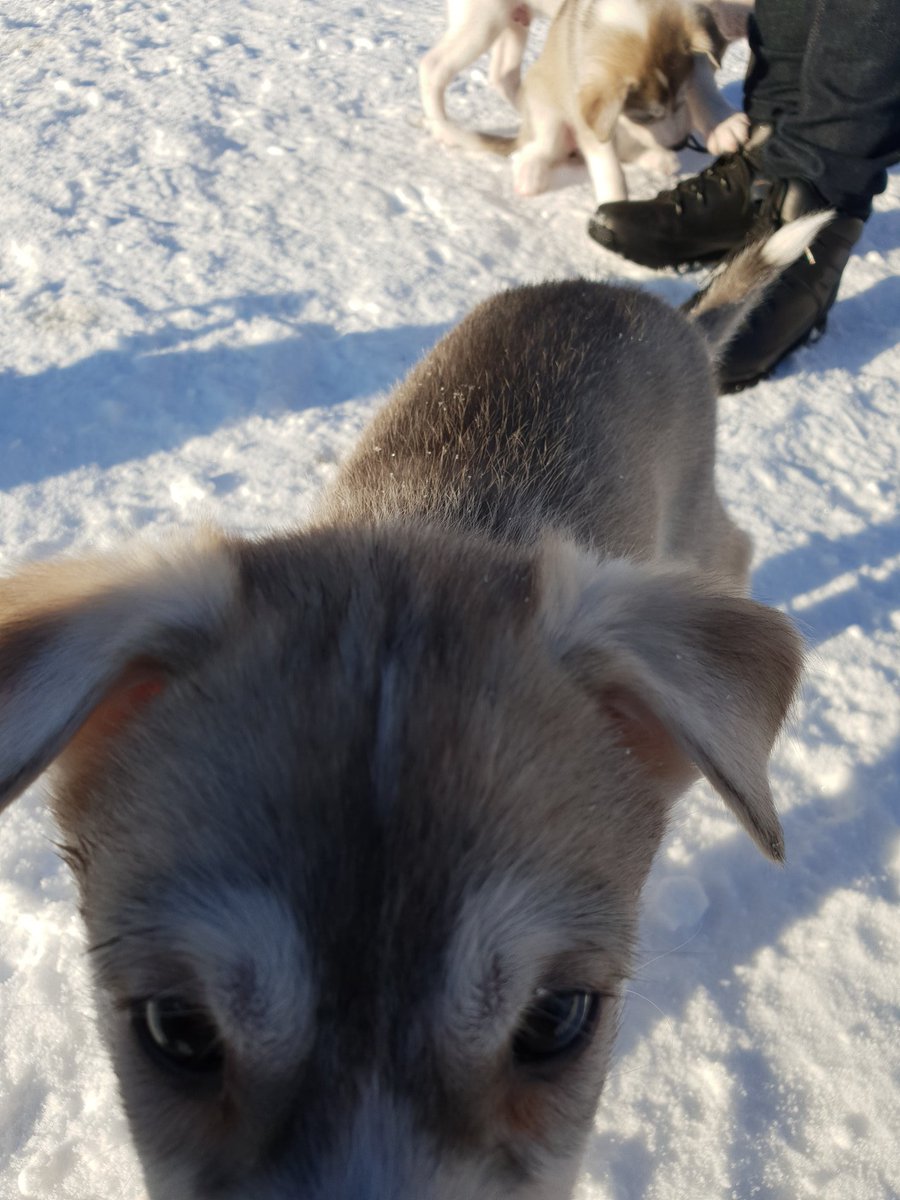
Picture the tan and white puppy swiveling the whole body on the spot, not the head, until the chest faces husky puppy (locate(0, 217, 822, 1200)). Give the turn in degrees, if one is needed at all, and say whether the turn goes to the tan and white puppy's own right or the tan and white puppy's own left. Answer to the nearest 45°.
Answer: approximately 45° to the tan and white puppy's own right

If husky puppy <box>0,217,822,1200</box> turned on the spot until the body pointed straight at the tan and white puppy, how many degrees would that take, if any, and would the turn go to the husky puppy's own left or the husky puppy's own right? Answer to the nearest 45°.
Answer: approximately 180°

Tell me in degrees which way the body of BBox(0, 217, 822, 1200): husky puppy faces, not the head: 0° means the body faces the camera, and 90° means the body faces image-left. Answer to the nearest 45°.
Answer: approximately 0°

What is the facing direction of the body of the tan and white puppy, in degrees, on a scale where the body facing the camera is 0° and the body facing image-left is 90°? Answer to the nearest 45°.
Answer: approximately 315°
